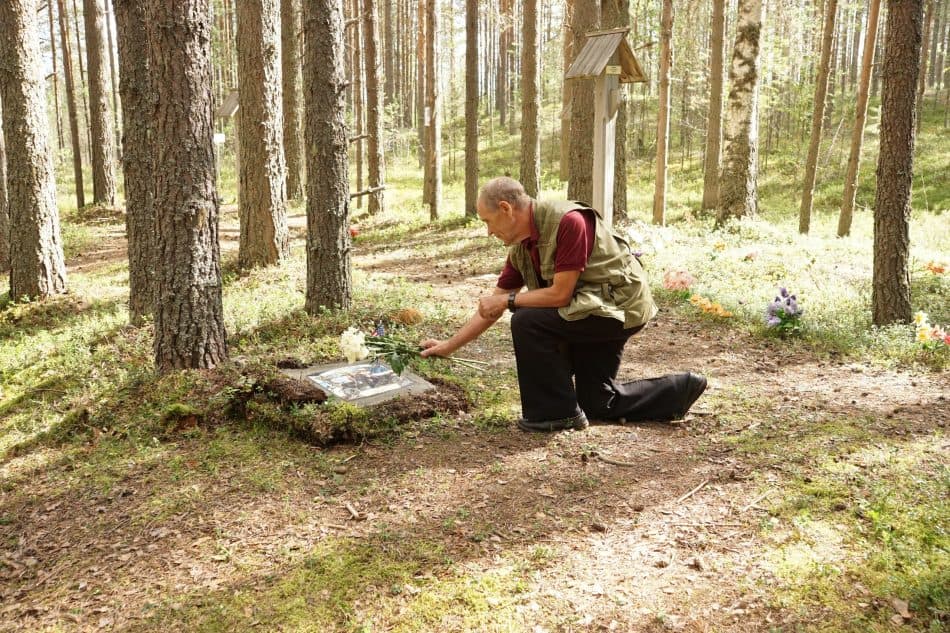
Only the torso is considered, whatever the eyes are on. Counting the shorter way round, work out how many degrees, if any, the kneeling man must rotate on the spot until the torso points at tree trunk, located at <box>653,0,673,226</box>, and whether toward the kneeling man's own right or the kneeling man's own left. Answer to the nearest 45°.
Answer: approximately 90° to the kneeling man's own right

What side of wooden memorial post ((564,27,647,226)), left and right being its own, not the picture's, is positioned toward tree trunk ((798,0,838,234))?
left

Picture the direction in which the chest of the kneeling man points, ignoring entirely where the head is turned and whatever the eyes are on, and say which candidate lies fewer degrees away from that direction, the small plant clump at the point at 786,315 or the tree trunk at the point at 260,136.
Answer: the tree trunk

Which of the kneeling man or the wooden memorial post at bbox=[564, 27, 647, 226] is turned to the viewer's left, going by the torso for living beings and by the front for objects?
the kneeling man

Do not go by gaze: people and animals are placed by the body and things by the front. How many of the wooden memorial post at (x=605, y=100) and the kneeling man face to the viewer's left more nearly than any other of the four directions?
1

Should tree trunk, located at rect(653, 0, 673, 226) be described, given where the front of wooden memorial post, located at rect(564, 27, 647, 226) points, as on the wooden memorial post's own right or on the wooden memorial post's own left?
on the wooden memorial post's own left

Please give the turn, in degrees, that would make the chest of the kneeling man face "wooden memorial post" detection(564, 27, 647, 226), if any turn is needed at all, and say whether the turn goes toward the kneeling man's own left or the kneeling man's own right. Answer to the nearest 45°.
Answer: approximately 90° to the kneeling man's own right

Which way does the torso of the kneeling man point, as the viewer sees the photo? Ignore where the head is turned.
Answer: to the viewer's left

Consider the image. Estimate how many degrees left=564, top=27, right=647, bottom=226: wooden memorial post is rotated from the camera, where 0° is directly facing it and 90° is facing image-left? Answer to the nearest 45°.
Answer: approximately 315°

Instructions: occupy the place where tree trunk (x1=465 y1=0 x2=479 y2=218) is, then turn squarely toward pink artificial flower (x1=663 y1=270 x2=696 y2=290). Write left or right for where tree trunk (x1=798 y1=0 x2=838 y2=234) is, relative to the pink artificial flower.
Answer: left
